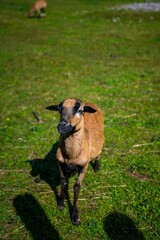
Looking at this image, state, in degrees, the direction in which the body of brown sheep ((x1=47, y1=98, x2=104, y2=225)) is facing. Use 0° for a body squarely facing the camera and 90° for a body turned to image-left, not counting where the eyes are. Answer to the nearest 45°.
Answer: approximately 45°

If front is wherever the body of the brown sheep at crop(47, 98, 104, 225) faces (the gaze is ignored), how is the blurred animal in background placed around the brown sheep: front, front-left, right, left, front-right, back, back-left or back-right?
back-right
